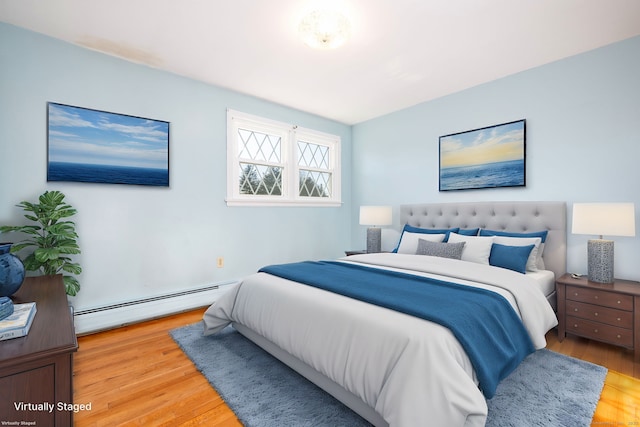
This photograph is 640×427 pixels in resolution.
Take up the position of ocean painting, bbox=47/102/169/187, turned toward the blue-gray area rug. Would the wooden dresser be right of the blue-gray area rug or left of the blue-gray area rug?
right

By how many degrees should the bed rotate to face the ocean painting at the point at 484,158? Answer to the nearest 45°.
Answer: approximately 180°

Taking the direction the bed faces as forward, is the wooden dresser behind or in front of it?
in front

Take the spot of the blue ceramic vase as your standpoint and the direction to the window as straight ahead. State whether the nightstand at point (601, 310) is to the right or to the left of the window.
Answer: right

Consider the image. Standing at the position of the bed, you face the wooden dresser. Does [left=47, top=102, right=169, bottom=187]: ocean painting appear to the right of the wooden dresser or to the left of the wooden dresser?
right

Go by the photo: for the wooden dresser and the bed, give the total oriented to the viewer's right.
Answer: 1

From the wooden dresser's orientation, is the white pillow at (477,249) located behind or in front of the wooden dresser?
in front

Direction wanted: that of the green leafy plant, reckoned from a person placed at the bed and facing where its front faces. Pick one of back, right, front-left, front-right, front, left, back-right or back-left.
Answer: front-right

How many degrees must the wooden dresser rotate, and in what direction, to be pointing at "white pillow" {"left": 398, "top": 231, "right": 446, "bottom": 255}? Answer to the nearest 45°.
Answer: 0° — it already faces it

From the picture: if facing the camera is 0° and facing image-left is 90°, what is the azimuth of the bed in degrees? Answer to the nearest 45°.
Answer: approximately 45°

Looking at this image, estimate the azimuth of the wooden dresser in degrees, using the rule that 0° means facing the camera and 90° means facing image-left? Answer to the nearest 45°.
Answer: approximately 270°

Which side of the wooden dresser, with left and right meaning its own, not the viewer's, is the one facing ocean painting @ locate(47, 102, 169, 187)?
left
